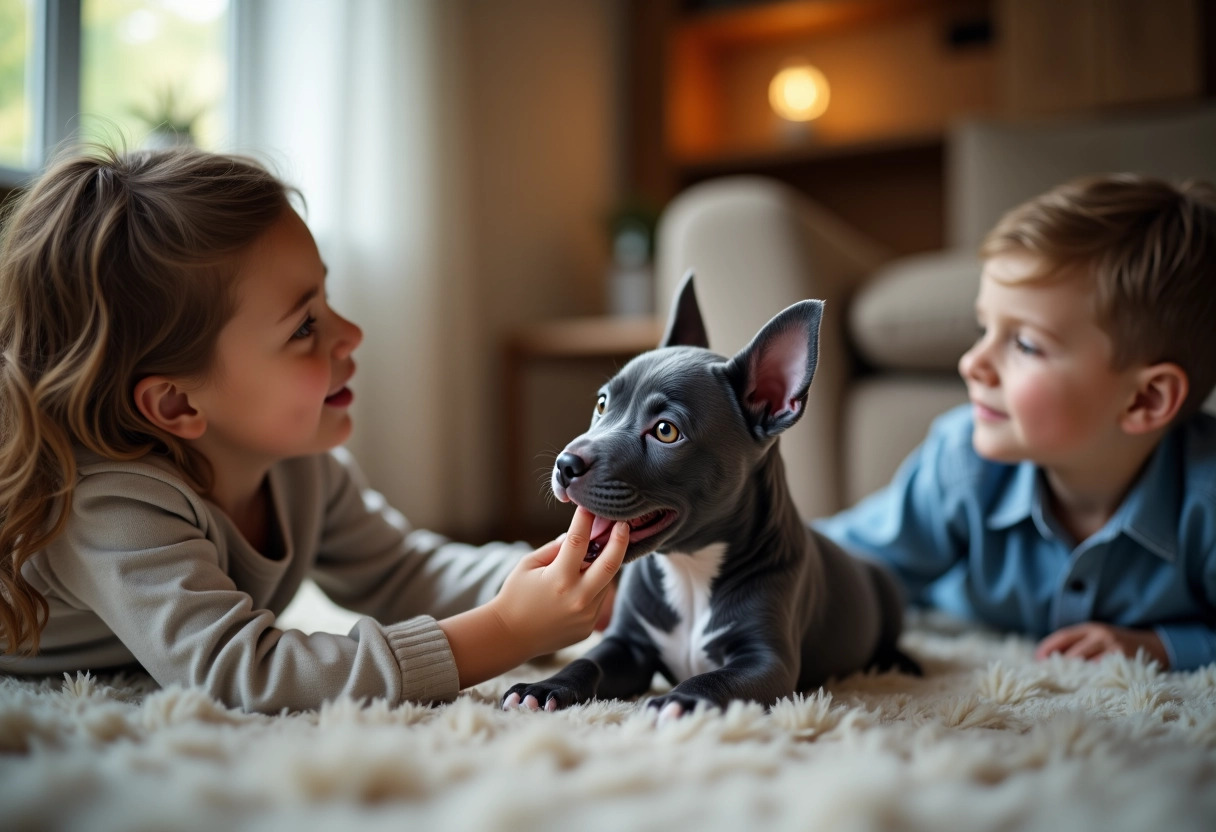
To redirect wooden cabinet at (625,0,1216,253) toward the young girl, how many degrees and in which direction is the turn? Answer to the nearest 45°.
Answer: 0° — it already faces them

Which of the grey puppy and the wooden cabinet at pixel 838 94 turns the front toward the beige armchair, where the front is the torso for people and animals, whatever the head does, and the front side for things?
the wooden cabinet

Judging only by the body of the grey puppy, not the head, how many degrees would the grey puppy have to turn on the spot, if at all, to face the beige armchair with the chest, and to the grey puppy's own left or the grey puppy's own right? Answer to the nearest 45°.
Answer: approximately 135° to the grey puppy's own right

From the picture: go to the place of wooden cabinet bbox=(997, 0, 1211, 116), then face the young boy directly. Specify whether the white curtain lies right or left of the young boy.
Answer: right

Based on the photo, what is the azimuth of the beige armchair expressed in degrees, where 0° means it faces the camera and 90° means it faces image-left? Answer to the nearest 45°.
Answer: approximately 45°

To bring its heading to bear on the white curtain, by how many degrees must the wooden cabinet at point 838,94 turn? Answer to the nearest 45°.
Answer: approximately 45° to its right

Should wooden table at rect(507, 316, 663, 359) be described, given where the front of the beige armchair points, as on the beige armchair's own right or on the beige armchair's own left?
on the beige armchair's own right
